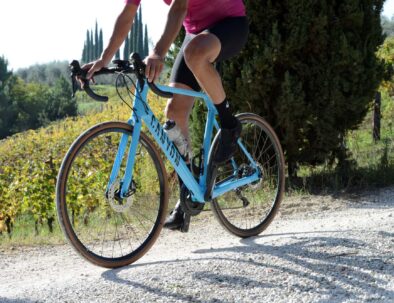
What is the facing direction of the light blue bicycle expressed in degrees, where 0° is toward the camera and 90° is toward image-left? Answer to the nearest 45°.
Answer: approximately 45°

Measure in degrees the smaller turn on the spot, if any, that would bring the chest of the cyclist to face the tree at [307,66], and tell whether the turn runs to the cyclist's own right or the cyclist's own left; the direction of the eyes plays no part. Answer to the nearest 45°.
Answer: approximately 180°

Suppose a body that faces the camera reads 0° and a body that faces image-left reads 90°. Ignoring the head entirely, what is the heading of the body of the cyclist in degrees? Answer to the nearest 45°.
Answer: approximately 45°

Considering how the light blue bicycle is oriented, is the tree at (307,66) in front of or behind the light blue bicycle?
behind
